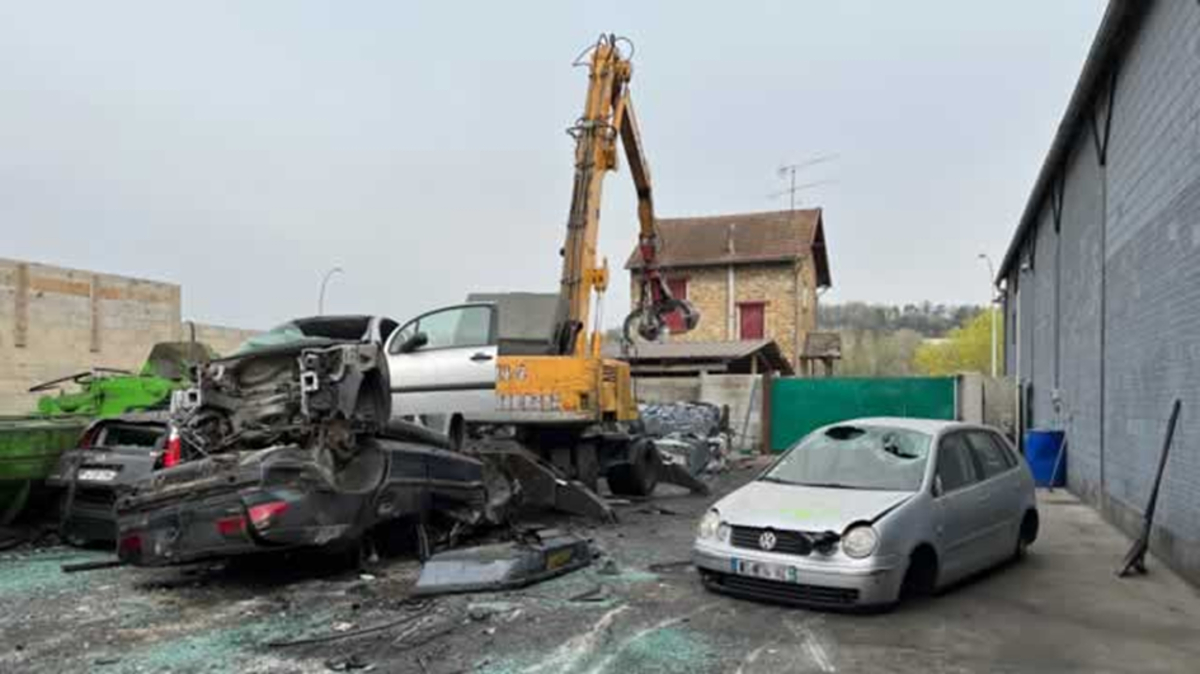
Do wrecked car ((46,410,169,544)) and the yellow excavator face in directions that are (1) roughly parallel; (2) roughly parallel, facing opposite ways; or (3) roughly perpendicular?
roughly perpendicular

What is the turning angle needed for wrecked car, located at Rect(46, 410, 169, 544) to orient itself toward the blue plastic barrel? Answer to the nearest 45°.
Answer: approximately 90° to its right

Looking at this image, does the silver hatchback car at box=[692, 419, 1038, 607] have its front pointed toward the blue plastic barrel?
no

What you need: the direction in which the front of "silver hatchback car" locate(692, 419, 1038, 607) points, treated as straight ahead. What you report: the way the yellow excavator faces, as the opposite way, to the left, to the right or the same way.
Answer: the opposite way

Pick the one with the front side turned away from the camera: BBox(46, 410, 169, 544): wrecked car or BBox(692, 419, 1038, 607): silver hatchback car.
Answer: the wrecked car

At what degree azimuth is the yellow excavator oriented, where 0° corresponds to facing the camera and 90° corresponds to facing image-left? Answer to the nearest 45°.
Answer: approximately 225°

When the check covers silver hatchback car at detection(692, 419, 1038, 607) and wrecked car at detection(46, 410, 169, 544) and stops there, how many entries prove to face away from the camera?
1

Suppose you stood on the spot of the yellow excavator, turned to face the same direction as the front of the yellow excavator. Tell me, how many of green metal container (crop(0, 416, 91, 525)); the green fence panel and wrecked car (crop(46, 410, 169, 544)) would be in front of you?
1

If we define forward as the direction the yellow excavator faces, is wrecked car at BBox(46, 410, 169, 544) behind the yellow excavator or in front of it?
behind

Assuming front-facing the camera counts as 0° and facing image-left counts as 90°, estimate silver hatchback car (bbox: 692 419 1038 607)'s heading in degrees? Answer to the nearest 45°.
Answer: approximately 45°

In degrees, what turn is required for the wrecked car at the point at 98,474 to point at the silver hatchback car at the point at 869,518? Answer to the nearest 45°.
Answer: approximately 135° to its right

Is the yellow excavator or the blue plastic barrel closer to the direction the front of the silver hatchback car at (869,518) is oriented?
the yellow excavator

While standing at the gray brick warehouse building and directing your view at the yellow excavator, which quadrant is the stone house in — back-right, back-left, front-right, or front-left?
front-right

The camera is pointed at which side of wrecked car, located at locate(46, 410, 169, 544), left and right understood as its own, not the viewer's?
back

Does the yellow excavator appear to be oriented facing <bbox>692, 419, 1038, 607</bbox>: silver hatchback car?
no

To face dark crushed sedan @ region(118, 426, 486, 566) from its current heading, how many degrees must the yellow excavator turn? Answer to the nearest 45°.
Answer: approximately 180°
